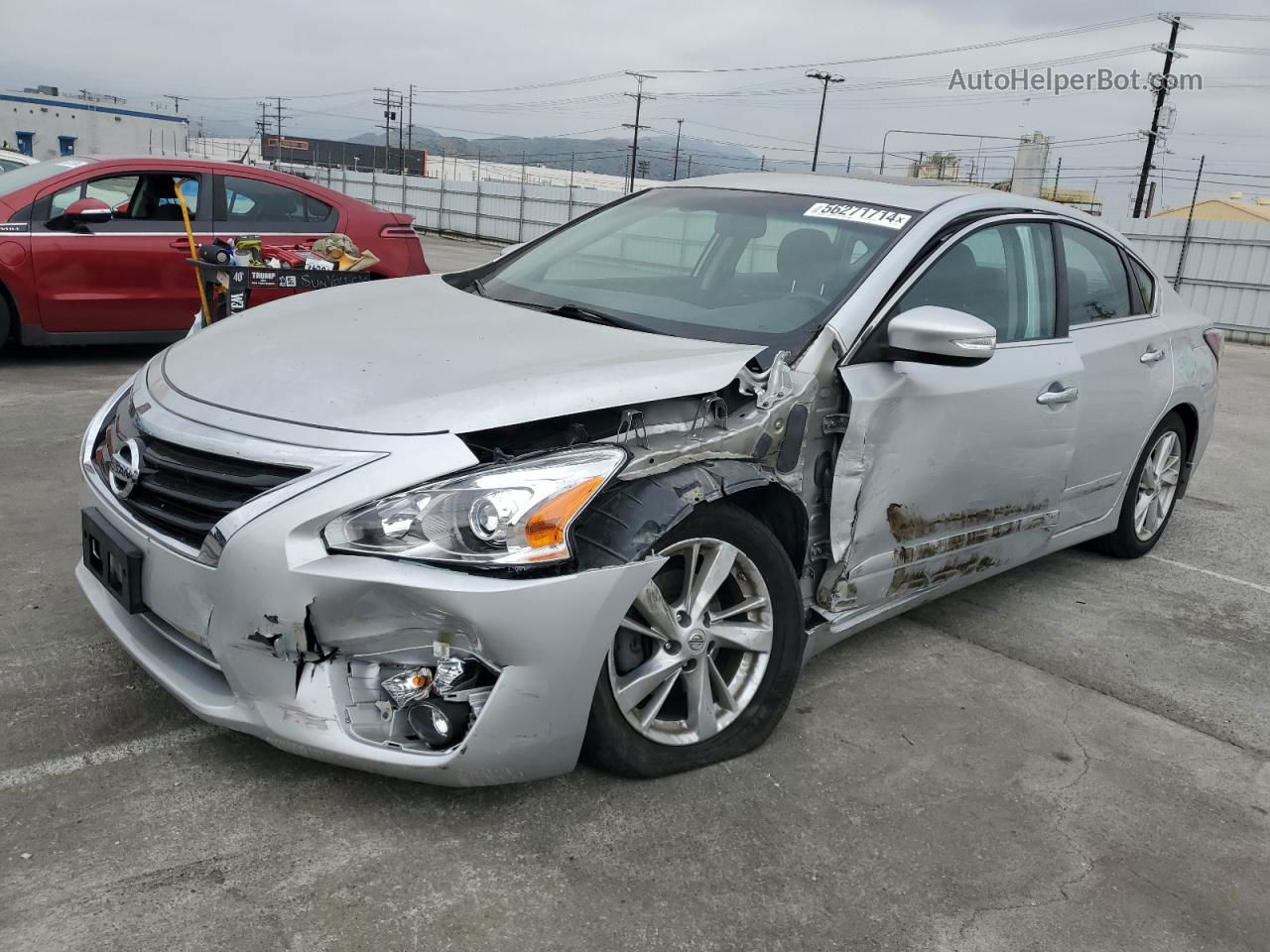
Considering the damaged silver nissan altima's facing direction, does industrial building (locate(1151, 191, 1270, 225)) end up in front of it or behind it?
behind

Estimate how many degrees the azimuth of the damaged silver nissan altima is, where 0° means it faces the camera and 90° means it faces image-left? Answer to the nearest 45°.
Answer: approximately 45°

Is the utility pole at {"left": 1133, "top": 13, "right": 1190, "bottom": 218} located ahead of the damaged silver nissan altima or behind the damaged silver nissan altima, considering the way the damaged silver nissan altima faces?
behind
